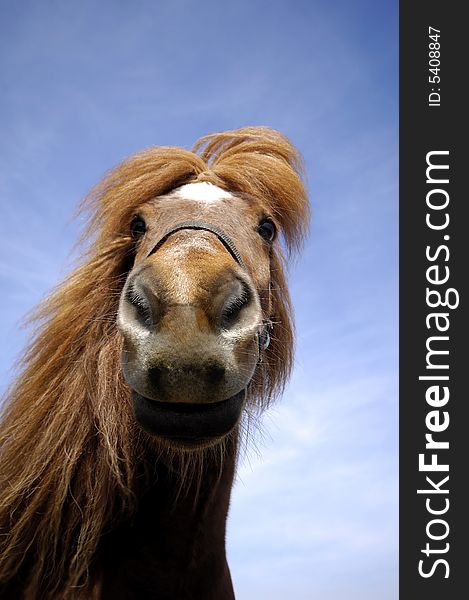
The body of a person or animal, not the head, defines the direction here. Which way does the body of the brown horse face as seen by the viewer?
toward the camera
